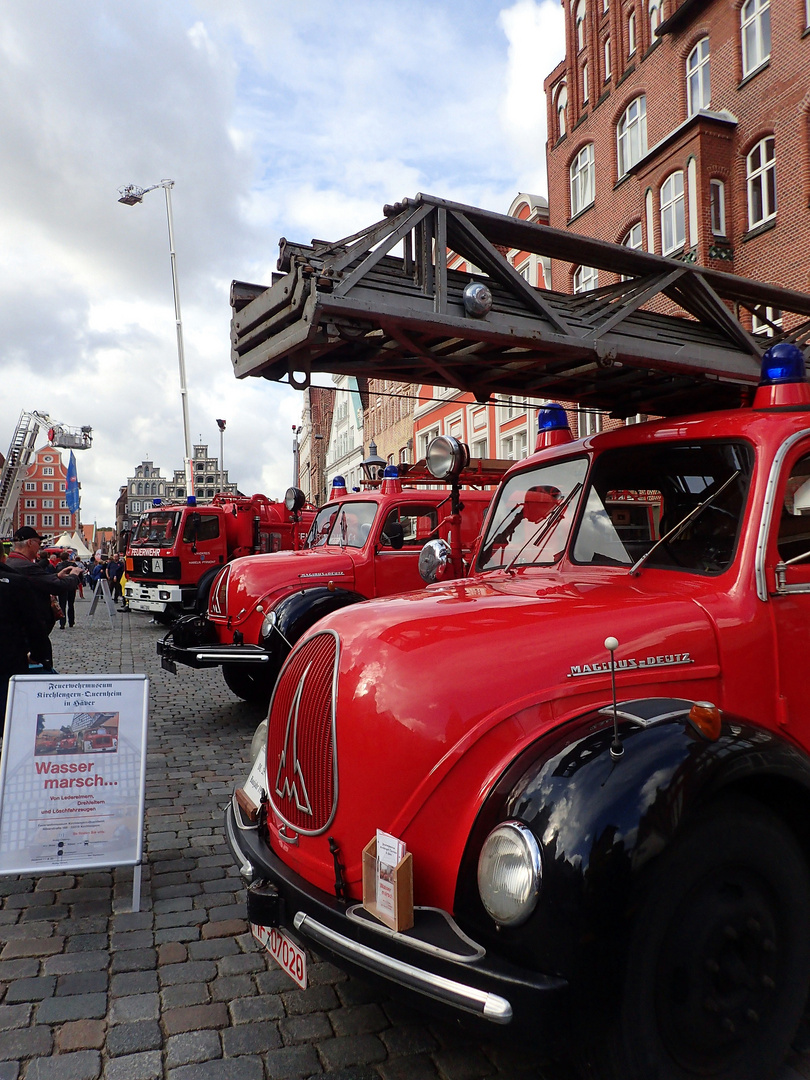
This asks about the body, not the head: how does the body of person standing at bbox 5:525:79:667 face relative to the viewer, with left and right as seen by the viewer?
facing to the right of the viewer

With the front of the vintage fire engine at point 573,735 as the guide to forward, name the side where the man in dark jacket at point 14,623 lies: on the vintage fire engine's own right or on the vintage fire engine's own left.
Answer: on the vintage fire engine's own right

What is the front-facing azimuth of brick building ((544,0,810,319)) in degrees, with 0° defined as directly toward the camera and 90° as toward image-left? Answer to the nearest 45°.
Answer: approximately 45°

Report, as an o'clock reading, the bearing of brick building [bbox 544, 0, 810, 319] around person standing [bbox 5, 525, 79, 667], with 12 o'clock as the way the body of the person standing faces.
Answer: The brick building is roughly at 11 o'clock from the person standing.

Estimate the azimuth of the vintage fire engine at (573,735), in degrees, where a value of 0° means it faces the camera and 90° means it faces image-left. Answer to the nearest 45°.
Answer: approximately 45°

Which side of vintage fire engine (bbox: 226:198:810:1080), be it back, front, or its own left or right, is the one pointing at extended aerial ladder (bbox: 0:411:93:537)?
right

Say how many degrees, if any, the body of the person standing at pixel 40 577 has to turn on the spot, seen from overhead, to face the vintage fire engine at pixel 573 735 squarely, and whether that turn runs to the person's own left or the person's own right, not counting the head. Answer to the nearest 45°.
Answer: approximately 90° to the person's own right

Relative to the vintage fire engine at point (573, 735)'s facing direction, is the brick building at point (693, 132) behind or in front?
behind
